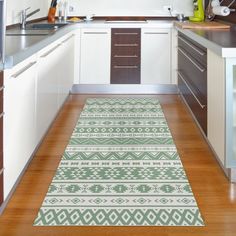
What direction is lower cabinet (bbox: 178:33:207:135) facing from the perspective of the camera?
to the viewer's left

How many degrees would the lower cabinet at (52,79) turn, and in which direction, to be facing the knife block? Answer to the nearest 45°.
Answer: approximately 90° to its left

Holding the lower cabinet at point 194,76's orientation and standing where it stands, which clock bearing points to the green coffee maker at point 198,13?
The green coffee maker is roughly at 3 o'clock from the lower cabinet.

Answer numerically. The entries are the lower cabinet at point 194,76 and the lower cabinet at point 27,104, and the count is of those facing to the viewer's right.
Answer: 1

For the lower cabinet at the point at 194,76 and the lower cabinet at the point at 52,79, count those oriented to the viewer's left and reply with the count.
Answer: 1

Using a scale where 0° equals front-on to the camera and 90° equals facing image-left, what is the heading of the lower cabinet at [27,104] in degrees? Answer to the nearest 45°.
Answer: approximately 270°

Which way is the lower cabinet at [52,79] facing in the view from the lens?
facing to the right of the viewer

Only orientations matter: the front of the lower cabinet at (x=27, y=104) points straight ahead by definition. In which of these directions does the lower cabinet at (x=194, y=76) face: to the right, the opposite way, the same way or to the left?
the opposite way

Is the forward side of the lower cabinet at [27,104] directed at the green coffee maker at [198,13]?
no
